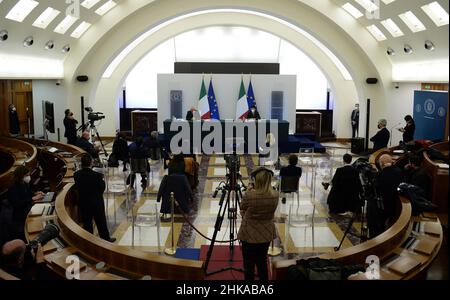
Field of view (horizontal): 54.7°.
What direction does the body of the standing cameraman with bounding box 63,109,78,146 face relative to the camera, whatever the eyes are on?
to the viewer's right

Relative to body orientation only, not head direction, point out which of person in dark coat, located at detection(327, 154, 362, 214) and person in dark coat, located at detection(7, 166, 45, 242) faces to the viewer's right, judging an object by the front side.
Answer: person in dark coat, located at detection(7, 166, 45, 242)

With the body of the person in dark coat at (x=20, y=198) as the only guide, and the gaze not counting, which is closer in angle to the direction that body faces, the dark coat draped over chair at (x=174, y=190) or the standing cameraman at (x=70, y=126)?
the dark coat draped over chair

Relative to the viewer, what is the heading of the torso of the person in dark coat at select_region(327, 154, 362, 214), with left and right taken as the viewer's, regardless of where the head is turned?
facing away from the viewer

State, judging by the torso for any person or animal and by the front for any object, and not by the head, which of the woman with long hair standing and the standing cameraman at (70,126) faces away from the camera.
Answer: the woman with long hair standing

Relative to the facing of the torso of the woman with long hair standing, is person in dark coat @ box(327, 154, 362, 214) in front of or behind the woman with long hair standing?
in front

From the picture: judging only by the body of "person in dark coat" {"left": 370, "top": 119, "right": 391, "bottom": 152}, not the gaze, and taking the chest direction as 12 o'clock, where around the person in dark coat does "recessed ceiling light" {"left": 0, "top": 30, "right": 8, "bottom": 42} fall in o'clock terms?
The recessed ceiling light is roughly at 10 o'clock from the person in dark coat.

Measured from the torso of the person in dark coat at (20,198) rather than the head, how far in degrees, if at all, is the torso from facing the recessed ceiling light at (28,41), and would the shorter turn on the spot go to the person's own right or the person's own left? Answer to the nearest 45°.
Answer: approximately 90° to the person's own left

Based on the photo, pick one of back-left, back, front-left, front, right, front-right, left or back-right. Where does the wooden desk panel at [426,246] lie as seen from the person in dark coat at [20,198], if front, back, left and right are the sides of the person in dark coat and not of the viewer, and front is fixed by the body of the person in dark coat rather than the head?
front-right

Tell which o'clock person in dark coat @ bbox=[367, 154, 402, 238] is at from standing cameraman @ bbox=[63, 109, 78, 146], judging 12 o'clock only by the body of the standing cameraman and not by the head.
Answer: The person in dark coat is roughly at 2 o'clock from the standing cameraman.

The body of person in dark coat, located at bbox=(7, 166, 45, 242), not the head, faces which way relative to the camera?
to the viewer's right

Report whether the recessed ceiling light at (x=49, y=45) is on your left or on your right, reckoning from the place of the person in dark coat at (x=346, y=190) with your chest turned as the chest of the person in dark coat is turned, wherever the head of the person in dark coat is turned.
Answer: on your left

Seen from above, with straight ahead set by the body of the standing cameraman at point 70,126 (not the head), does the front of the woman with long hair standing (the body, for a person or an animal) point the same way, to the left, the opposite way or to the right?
to the left

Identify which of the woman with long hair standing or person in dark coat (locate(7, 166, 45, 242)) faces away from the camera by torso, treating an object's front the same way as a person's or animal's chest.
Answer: the woman with long hair standing

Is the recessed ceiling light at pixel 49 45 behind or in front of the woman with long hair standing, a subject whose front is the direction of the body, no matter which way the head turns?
in front

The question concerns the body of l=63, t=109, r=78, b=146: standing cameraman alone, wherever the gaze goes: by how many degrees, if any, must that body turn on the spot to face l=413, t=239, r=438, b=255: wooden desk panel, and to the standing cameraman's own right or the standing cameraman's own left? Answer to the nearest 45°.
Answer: approximately 90° to the standing cameraman's own right

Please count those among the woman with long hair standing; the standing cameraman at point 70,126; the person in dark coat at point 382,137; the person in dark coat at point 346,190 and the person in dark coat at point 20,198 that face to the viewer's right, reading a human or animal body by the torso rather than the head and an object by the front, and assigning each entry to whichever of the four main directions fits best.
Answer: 2

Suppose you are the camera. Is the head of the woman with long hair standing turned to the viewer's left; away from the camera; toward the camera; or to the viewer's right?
away from the camera

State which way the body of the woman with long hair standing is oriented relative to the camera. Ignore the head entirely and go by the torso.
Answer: away from the camera
